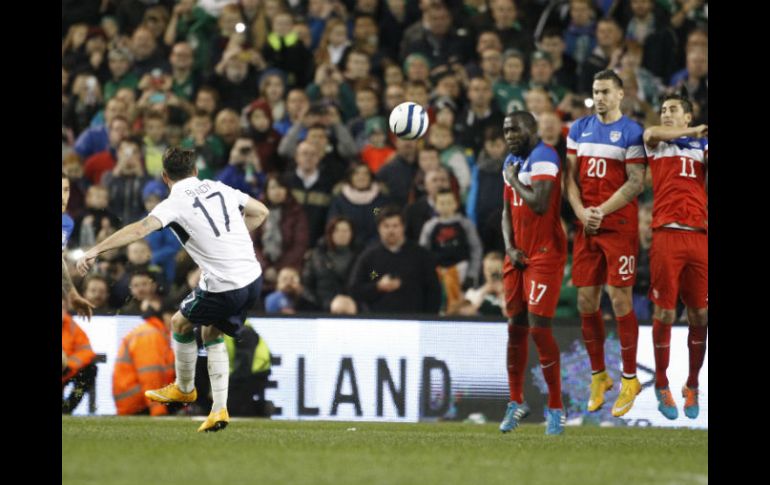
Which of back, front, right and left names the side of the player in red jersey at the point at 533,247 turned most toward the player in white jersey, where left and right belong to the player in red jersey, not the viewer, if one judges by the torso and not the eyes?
front

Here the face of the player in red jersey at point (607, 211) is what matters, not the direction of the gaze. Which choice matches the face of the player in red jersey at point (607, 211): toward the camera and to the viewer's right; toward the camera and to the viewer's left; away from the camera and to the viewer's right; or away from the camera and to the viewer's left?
toward the camera and to the viewer's left

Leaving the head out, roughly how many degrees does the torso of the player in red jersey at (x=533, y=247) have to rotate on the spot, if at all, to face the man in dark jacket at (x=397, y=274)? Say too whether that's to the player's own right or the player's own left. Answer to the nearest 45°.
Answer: approximately 90° to the player's own right

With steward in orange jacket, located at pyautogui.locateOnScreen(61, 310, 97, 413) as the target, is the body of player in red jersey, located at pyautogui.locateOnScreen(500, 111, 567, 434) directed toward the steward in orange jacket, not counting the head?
no

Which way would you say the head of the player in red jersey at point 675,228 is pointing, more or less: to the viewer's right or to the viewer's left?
to the viewer's left

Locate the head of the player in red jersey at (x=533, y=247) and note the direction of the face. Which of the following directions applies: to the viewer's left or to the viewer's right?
to the viewer's left

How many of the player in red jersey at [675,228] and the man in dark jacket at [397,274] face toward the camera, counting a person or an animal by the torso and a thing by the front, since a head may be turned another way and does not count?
2

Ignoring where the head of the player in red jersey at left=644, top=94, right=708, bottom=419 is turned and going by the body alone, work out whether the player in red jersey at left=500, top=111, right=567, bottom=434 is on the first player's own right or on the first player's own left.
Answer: on the first player's own right

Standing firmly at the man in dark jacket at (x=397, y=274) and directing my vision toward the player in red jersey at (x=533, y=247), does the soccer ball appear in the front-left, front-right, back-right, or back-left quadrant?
front-right

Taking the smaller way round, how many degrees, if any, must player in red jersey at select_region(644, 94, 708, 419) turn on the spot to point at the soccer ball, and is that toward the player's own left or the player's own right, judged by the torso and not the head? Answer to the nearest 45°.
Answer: approximately 90° to the player's own right

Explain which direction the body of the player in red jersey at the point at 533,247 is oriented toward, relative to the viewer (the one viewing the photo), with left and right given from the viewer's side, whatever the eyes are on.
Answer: facing the viewer and to the left of the viewer

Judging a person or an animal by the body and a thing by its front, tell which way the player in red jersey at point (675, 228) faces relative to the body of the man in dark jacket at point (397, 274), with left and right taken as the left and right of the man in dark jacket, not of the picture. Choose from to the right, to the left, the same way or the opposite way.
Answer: the same way

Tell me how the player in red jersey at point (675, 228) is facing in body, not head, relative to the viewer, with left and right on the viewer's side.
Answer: facing the viewer

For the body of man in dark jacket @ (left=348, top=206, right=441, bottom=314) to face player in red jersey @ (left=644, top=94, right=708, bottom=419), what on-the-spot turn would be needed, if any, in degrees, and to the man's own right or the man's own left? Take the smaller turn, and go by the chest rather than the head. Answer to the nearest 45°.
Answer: approximately 45° to the man's own left

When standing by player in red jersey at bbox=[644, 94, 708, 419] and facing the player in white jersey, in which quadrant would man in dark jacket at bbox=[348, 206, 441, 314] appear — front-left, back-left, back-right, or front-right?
front-right
